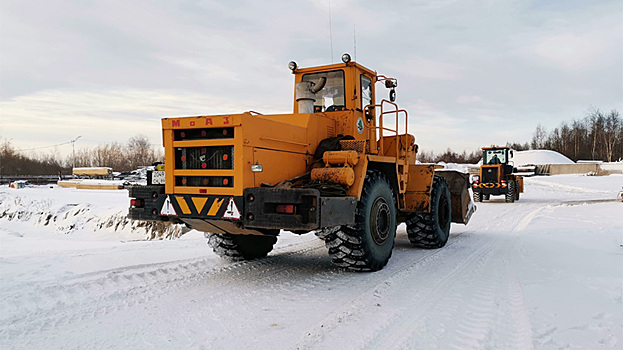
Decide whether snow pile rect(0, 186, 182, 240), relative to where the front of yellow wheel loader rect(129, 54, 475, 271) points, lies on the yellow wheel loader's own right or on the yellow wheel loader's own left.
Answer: on the yellow wheel loader's own left

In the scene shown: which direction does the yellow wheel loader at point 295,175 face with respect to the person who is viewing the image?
facing away from the viewer and to the right of the viewer
